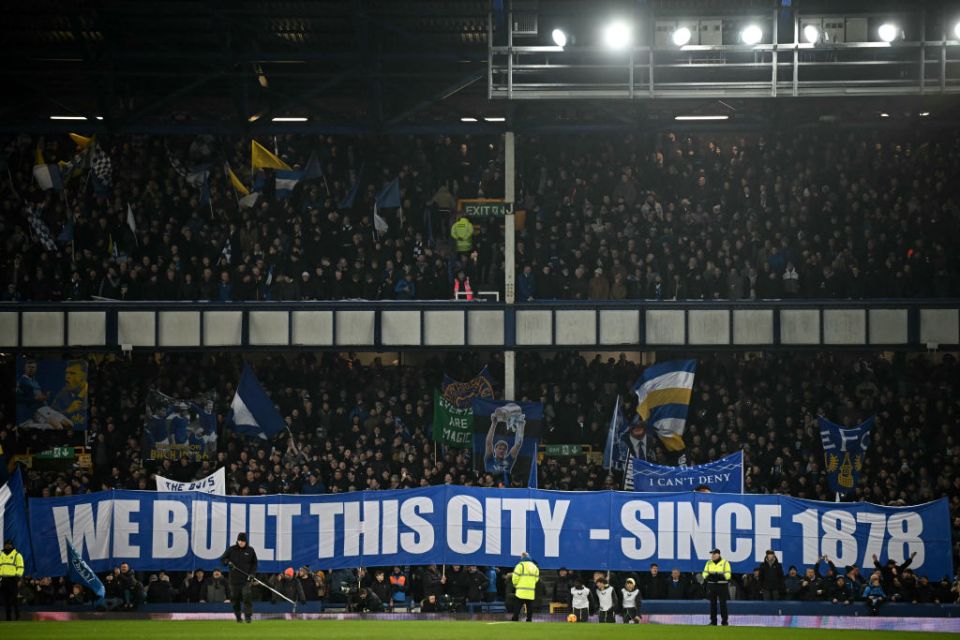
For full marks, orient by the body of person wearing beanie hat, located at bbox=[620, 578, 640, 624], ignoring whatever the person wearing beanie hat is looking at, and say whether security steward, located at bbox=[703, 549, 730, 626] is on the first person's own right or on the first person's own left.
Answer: on the first person's own left

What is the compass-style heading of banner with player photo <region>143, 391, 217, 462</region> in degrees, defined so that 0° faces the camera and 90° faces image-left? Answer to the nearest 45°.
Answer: approximately 0°

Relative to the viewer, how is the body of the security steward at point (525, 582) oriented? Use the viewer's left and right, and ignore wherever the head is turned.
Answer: facing away from the viewer

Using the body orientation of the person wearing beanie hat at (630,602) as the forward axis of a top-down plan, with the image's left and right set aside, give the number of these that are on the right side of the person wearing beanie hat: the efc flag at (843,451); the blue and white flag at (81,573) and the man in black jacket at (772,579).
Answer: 1

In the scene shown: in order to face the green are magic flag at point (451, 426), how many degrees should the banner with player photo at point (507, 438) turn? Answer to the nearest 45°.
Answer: approximately 90° to its right

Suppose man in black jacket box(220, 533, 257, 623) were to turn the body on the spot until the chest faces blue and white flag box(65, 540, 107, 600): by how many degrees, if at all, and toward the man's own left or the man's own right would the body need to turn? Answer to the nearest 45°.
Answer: approximately 135° to the man's own right
